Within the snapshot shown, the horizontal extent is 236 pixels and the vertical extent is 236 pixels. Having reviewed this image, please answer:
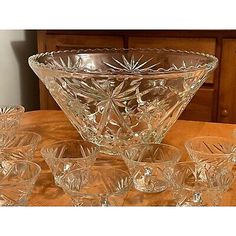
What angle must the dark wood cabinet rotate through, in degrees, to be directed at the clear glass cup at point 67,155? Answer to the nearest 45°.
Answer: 0° — it already faces it

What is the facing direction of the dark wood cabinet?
toward the camera

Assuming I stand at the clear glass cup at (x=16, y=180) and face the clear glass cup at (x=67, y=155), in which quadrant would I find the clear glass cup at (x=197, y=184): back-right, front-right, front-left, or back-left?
front-right

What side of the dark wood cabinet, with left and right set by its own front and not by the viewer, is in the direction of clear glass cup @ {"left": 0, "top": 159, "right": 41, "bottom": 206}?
front

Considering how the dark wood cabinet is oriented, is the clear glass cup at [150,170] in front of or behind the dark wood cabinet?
in front

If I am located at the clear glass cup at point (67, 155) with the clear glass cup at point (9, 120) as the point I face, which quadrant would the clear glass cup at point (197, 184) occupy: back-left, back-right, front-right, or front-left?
back-right

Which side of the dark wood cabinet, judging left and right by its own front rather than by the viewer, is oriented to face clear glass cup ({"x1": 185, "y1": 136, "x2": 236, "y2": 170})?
front

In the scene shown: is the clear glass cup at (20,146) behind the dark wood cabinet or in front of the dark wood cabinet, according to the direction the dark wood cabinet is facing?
in front
